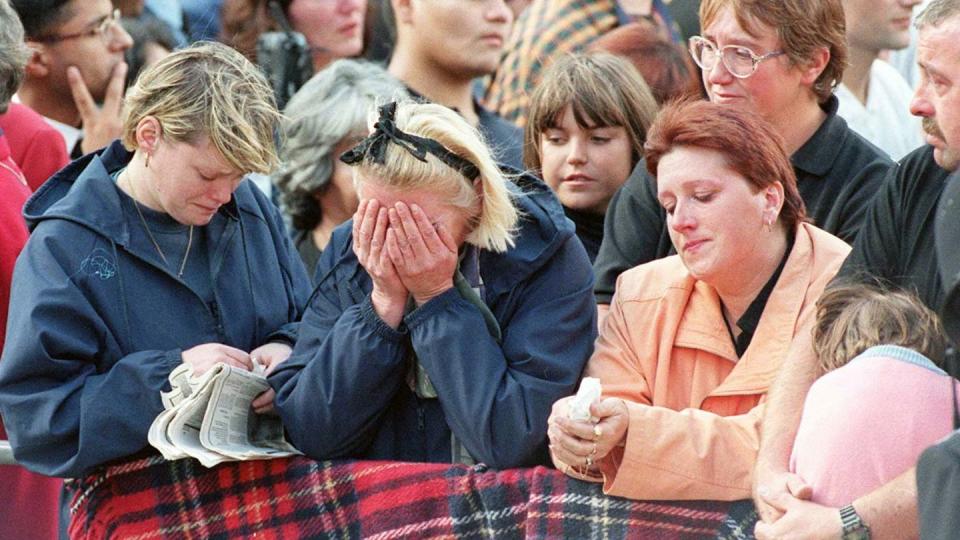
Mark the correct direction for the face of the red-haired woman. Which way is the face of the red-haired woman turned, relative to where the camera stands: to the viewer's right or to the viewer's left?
to the viewer's left

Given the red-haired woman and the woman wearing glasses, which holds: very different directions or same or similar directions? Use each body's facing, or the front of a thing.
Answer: same or similar directions

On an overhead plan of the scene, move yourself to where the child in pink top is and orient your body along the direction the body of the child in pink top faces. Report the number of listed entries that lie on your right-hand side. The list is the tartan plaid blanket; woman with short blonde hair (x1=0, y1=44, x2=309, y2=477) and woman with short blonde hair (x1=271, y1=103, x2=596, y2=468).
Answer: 0

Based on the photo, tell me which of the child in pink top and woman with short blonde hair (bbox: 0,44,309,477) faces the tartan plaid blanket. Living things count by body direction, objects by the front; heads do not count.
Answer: the woman with short blonde hair

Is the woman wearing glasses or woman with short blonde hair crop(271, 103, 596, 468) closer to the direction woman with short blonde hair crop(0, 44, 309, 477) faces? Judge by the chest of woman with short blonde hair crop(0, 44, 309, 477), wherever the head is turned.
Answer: the woman with short blonde hair

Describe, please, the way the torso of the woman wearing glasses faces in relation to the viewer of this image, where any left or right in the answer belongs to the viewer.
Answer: facing the viewer and to the left of the viewer

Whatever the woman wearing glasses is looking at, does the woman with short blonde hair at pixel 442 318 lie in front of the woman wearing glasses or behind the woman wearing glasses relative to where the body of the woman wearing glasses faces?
in front

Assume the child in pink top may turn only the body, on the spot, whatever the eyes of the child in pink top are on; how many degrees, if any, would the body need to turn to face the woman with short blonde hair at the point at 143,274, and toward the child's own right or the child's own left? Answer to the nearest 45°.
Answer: approximately 90° to the child's own left

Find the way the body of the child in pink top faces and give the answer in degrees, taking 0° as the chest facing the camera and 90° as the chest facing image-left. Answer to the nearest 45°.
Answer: approximately 180°

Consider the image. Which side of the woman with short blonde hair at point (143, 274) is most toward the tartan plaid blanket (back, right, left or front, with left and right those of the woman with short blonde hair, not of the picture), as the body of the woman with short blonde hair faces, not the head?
front

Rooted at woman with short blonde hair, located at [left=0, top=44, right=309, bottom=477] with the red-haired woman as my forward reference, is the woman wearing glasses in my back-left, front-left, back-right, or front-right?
front-left

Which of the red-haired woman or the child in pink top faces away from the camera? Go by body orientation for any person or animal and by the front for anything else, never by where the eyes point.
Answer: the child in pink top

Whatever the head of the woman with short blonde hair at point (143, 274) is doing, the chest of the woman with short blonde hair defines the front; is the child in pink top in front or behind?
in front

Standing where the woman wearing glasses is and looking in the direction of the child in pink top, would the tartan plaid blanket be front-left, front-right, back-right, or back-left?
front-right
